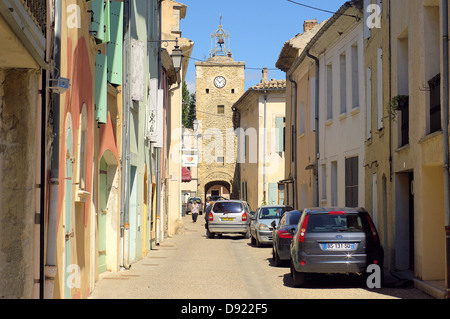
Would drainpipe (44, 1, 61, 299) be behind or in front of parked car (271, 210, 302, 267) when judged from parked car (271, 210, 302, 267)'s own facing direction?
behind

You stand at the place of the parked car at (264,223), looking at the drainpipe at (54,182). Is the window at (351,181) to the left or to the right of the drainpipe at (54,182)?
left

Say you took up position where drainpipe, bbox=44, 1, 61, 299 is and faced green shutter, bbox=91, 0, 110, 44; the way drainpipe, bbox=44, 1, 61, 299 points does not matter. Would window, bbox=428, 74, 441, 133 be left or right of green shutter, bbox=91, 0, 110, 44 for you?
right

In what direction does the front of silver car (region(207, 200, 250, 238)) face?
away from the camera

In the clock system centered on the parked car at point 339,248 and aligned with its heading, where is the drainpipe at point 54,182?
The drainpipe is roughly at 7 o'clock from the parked car.

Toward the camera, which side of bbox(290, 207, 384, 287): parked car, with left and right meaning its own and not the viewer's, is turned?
back

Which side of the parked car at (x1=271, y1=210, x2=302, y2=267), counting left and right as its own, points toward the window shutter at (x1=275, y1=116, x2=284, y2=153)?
front

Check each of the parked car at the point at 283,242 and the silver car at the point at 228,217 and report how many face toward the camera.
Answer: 0

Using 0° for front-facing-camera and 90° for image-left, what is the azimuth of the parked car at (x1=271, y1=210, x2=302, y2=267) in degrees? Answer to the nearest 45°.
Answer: approximately 180°
